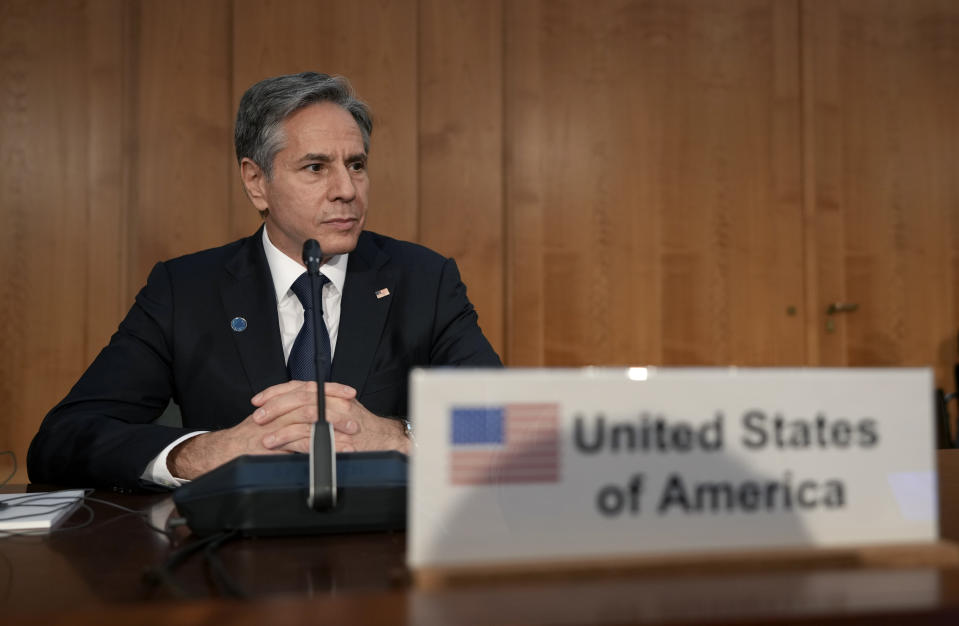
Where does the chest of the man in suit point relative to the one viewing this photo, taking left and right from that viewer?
facing the viewer

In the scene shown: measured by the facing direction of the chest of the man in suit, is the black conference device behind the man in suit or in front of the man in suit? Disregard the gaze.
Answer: in front

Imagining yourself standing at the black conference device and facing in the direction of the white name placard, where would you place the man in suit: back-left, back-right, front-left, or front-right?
back-left

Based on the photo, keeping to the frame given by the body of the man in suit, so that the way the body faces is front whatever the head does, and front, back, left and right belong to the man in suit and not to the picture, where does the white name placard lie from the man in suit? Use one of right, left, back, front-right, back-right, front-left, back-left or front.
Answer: front

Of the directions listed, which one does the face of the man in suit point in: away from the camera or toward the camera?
toward the camera
